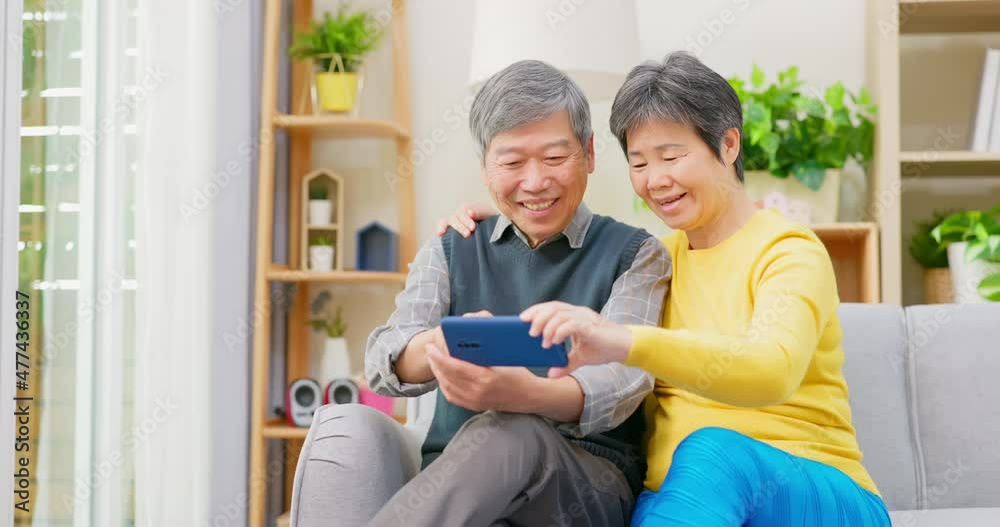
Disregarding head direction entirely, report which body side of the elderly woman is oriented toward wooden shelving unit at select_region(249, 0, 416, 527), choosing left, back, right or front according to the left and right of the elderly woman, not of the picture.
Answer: right

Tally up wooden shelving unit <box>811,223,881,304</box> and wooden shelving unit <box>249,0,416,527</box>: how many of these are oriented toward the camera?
2

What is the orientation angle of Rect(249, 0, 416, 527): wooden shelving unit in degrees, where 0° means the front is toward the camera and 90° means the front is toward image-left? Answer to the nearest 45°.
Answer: approximately 0°

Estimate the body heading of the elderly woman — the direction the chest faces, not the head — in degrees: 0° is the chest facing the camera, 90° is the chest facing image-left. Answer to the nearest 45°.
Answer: approximately 45°
